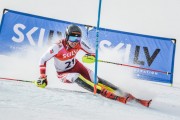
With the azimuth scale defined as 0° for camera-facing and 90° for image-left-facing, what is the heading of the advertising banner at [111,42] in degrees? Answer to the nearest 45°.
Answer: approximately 0°
